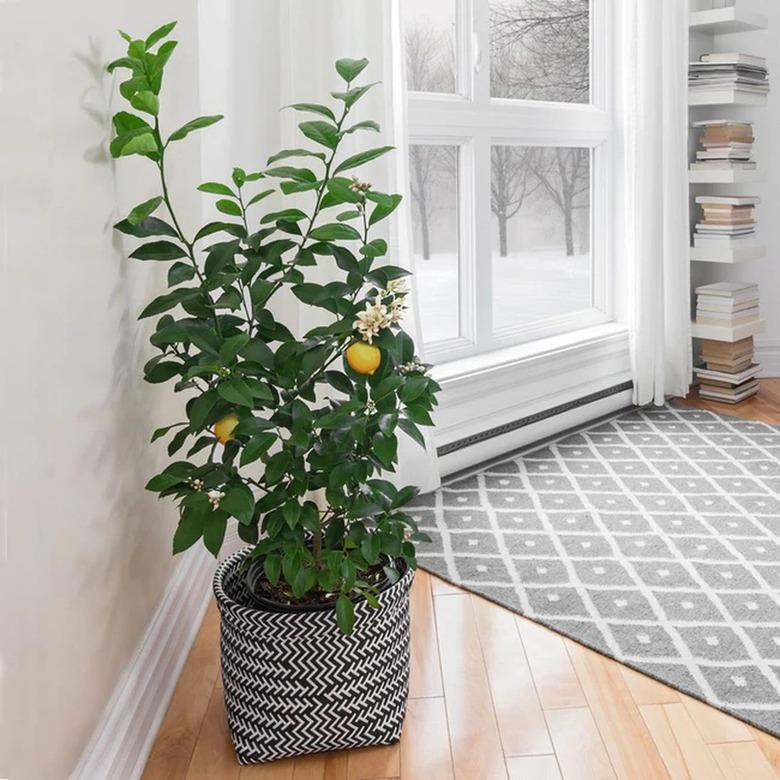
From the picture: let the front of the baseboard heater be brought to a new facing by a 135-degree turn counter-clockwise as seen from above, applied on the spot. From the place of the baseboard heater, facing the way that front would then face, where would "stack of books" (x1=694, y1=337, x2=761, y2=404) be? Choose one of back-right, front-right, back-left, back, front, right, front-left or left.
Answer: front-right

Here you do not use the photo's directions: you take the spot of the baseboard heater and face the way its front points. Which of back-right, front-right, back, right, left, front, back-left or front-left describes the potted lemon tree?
front-right

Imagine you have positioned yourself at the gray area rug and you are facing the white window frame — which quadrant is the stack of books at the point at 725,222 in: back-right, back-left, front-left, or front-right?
front-right

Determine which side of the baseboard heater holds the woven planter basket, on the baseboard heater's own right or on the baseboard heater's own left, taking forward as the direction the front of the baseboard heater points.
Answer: on the baseboard heater's own right

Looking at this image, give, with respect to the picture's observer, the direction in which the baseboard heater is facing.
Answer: facing the viewer and to the right of the viewer

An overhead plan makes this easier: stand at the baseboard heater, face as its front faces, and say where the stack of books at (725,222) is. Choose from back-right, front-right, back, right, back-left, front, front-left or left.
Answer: left

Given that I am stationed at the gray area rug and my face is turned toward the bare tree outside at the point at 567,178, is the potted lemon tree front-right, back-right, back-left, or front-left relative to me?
back-left

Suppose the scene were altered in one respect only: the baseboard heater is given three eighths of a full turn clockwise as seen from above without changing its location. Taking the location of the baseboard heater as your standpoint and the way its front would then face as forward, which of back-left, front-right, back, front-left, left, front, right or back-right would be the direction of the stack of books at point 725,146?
back-right

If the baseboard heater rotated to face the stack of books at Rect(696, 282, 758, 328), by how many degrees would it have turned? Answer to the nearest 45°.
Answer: approximately 90° to its left

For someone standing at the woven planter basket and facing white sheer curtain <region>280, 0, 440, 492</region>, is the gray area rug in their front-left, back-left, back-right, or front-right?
front-right
